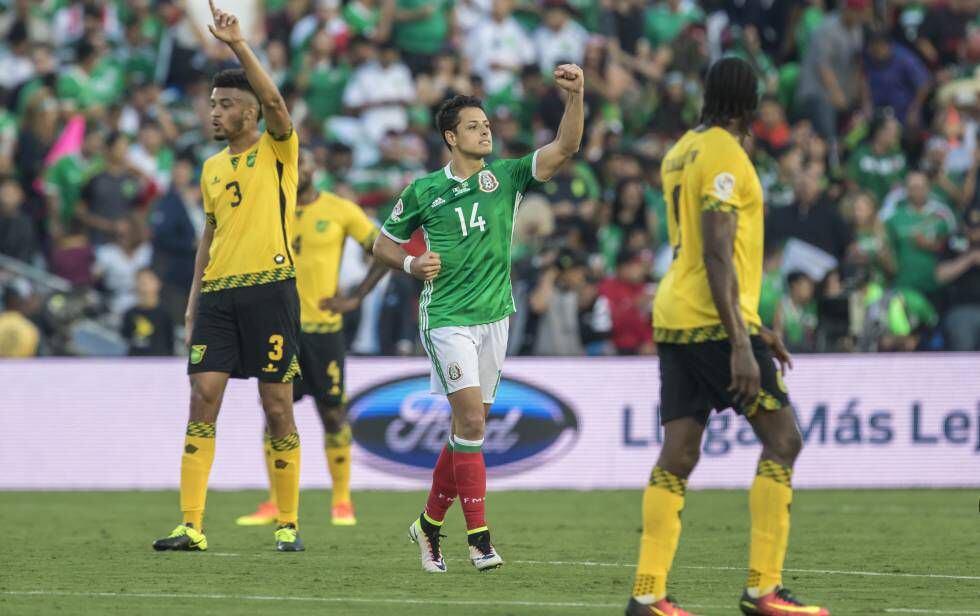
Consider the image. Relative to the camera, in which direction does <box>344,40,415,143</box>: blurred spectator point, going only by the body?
toward the camera

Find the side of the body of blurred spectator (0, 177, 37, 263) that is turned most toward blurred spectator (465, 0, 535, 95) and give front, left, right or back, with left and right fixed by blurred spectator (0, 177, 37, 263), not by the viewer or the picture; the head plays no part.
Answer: left

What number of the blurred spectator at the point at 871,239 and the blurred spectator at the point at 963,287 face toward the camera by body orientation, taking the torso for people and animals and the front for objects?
2

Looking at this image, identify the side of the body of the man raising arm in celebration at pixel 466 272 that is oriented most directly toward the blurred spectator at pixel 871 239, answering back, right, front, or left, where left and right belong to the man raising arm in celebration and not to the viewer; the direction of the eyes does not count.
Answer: back

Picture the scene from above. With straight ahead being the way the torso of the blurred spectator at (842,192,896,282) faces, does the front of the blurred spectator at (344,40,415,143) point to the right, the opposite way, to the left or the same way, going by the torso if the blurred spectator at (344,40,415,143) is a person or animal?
the same way

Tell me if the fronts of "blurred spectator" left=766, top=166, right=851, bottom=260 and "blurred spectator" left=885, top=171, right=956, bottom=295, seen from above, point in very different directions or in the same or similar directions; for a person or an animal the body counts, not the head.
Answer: same or similar directions

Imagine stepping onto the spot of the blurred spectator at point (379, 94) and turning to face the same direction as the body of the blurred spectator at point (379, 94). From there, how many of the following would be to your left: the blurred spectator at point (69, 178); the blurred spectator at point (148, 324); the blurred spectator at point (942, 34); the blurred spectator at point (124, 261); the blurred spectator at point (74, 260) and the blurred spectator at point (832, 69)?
2

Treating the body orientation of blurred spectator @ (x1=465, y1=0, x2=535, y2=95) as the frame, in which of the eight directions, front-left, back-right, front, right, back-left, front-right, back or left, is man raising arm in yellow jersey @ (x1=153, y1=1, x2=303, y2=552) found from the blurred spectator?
front

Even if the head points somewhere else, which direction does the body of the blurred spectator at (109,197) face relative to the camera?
toward the camera

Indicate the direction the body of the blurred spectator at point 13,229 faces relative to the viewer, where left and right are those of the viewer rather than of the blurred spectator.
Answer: facing the viewer
